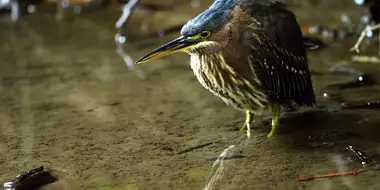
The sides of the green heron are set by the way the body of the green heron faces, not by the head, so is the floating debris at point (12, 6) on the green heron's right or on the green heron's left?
on the green heron's right

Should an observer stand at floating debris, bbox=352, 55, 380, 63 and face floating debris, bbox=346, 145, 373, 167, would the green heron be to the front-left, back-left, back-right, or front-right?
front-right

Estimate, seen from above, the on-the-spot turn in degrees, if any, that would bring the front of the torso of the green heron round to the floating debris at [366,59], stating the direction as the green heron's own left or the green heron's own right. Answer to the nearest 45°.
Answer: approximately 180°

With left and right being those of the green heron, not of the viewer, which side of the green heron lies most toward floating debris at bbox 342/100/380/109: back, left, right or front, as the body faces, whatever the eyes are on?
back

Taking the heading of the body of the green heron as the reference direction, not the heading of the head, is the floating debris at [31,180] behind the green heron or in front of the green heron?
in front

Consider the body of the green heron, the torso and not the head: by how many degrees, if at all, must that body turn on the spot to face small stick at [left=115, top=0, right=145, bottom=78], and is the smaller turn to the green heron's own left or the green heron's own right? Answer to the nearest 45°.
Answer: approximately 90° to the green heron's own right

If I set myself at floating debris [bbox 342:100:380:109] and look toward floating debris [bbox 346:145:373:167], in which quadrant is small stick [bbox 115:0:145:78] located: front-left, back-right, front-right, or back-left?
back-right

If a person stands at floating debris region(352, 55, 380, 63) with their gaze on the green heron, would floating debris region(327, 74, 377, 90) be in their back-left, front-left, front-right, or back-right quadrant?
front-left

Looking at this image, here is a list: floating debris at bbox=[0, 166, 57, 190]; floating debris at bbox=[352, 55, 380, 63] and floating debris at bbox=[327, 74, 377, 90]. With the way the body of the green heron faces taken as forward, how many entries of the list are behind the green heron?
2

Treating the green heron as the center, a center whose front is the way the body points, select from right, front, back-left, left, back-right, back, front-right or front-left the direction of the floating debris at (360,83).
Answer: back

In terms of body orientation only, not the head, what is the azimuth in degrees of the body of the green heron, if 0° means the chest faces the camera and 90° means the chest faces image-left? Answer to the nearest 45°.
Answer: approximately 45°

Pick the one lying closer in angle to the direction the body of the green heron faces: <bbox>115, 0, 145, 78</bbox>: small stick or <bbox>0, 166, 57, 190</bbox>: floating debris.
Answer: the floating debris

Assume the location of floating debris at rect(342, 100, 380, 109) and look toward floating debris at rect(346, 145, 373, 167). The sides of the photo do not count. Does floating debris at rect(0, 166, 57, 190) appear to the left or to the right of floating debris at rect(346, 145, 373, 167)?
right
